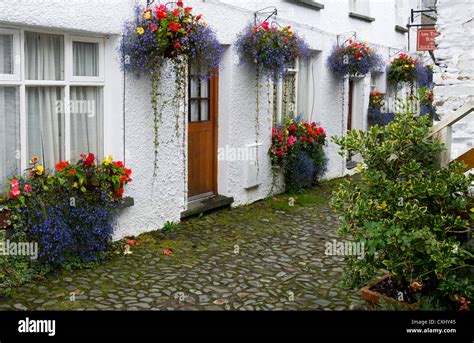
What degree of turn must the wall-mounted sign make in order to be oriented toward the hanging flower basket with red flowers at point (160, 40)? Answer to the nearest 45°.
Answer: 0° — it already faces it

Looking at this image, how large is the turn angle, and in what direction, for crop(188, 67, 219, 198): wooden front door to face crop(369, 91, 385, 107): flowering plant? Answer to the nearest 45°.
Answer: approximately 90° to its left

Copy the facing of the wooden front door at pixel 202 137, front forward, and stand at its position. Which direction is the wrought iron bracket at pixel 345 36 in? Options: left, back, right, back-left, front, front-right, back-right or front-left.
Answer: left

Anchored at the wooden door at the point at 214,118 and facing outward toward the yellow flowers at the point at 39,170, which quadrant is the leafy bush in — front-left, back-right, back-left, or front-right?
front-left

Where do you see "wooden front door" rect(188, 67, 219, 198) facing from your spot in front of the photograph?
facing the viewer and to the right of the viewer

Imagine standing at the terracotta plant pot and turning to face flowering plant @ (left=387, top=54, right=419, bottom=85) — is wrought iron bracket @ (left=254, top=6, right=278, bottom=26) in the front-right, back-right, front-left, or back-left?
front-left

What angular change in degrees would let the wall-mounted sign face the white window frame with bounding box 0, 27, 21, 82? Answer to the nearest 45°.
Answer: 0° — it already faces it

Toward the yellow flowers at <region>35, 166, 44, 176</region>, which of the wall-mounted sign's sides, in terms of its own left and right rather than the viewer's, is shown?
front

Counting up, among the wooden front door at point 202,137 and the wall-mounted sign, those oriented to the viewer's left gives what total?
0

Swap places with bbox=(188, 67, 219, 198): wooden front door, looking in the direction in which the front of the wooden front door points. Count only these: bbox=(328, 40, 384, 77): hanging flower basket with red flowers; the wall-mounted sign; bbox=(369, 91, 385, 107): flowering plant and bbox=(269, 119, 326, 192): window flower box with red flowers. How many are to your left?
4

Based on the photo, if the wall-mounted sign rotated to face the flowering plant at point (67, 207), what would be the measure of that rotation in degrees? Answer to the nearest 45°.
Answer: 0° — it already faces it

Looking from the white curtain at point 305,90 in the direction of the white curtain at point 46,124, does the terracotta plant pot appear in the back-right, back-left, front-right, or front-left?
front-left

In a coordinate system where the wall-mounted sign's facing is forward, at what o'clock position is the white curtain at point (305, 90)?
The white curtain is roughly at 1 o'clock from the wall-mounted sign.

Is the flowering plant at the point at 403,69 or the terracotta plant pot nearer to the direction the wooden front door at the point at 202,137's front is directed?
the terracotta plant pot

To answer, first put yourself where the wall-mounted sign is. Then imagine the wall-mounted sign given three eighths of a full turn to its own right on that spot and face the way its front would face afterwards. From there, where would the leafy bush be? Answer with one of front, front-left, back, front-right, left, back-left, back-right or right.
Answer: back-left

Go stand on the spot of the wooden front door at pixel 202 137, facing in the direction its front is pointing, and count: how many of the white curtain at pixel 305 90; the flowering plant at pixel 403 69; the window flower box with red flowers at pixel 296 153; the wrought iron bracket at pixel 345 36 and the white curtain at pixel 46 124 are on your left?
4

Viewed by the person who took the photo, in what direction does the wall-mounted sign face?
facing the viewer

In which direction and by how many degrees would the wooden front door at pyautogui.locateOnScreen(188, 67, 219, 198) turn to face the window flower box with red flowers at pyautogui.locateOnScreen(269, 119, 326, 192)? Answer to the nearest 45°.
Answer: approximately 90° to its left

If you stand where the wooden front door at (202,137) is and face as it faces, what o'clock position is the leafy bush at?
The leafy bush is roughly at 1 o'clock from the wooden front door.

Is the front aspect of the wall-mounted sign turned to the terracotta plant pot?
yes
